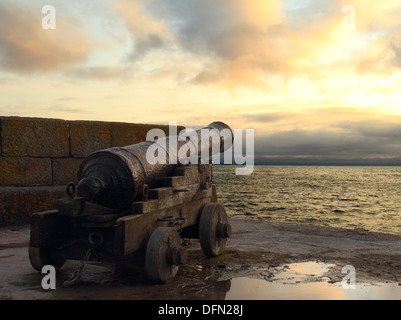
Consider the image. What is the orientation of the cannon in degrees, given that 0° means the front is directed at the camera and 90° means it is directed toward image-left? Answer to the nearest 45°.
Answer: approximately 225°
